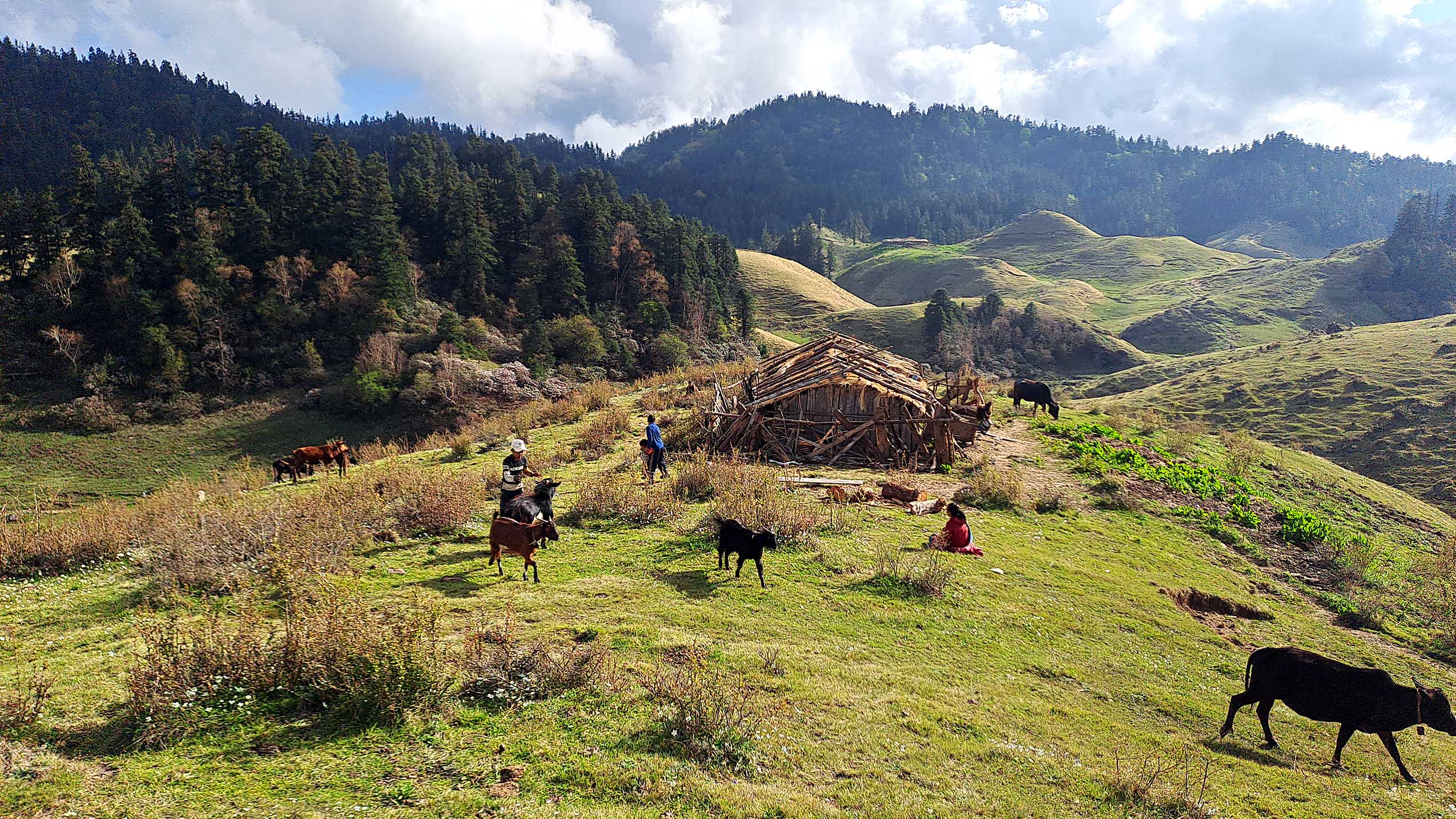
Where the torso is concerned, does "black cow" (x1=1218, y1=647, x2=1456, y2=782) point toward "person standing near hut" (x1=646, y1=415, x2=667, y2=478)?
no

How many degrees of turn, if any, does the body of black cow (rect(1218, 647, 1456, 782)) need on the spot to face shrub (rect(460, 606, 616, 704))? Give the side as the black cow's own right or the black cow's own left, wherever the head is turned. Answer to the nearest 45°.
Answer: approximately 135° to the black cow's own right

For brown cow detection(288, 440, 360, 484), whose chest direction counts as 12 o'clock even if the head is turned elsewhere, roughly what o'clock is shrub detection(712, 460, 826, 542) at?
The shrub is roughly at 2 o'clock from the brown cow.

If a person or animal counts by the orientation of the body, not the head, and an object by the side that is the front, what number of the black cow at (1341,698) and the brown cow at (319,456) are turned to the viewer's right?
2

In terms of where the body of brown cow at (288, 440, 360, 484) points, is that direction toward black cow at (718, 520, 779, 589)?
no

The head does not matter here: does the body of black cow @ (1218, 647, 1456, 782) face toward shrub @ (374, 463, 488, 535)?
no

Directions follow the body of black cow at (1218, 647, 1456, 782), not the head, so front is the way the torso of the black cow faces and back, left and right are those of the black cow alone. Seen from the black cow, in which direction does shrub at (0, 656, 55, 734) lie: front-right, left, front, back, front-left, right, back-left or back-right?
back-right

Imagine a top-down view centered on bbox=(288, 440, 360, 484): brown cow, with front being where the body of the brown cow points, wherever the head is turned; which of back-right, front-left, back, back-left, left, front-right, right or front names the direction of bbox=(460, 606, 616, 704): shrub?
right

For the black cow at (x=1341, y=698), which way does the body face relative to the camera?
to the viewer's right

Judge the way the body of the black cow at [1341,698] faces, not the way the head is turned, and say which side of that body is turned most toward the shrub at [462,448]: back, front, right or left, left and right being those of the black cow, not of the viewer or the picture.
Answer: back

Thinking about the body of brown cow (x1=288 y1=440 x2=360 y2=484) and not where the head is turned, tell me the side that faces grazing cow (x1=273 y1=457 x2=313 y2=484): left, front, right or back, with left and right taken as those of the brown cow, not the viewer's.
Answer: back

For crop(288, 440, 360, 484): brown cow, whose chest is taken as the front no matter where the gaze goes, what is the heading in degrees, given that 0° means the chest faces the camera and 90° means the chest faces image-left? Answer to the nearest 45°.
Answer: approximately 270°
